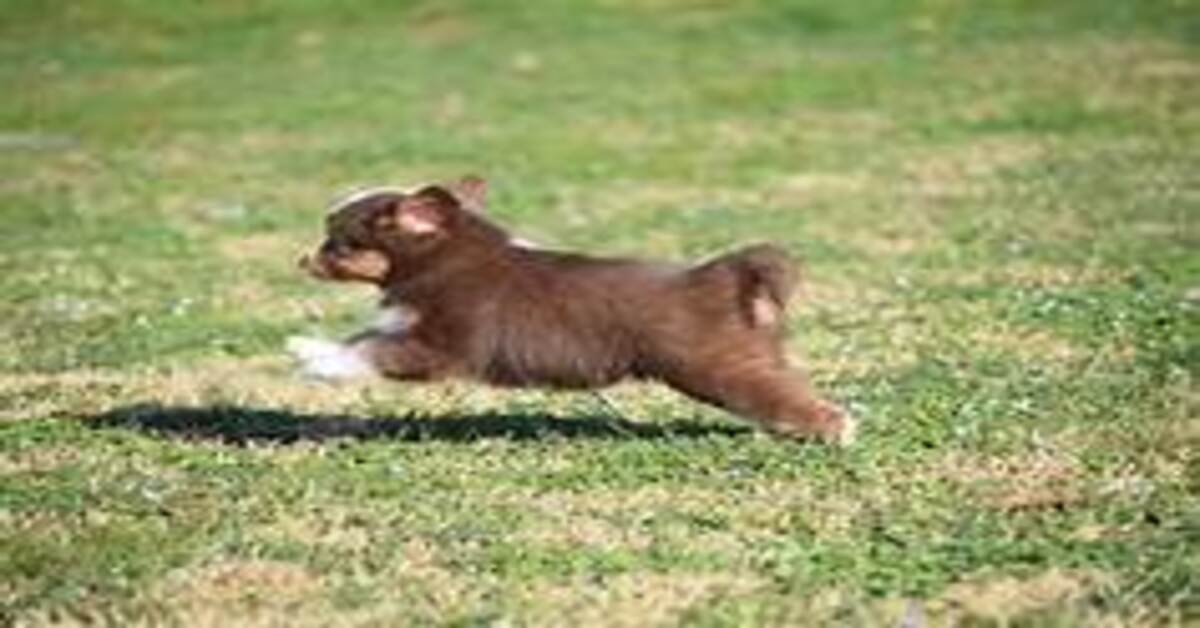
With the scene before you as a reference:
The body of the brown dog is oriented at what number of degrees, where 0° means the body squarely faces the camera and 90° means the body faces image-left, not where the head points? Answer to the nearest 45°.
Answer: approximately 90°
